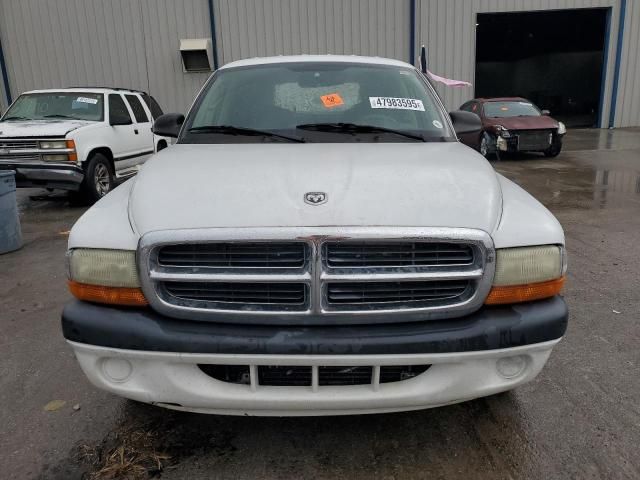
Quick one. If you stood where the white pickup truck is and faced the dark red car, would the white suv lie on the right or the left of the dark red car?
left

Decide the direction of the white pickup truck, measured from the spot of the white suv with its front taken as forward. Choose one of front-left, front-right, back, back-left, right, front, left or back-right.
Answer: front-left

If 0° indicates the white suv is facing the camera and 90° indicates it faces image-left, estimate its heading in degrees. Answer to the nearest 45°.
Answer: approximately 45°

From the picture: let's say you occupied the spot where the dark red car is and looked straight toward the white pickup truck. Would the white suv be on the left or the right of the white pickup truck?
right

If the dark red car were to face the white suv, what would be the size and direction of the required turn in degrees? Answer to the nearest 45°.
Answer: approximately 90° to its right

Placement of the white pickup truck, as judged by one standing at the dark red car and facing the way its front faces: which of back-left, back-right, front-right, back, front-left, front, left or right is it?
front-right

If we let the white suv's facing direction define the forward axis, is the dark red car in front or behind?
behind

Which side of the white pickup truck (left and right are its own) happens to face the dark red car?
back

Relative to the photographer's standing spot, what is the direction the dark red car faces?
facing the viewer and to the right of the viewer

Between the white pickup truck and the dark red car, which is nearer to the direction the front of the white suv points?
the white pickup truck

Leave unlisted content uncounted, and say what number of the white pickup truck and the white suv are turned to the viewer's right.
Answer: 0

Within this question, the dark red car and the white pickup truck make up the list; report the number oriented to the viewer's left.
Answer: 0
